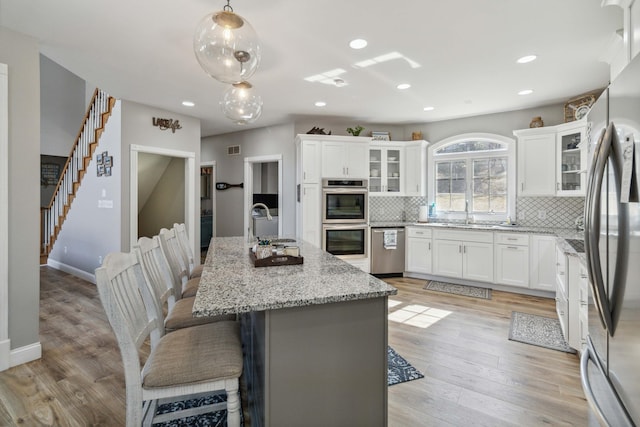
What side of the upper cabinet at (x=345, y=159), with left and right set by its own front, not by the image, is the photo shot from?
front

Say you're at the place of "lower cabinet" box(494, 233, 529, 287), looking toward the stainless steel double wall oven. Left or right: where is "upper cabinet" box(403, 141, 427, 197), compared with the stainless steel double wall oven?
right

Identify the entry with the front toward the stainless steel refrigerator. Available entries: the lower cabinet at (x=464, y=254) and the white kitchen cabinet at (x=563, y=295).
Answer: the lower cabinet

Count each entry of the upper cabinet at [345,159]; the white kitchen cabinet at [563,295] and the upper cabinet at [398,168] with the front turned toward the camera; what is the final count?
2

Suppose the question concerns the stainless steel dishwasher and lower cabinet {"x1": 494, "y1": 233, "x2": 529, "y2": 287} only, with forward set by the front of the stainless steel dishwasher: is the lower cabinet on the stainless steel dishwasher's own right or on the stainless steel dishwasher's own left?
on the stainless steel dishwasher's own left

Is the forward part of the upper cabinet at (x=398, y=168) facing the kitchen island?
yes

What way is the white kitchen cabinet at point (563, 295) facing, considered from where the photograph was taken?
facing to the left of the viewer

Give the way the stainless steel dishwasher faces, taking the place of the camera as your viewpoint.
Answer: facing the viewer

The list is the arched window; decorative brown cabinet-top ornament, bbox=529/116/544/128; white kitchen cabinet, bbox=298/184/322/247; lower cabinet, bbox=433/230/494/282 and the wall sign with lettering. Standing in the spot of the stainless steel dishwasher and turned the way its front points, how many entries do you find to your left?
3

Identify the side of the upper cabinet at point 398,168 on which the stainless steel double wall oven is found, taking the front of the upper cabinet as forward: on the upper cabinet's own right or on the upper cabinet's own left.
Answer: on the upper cabinet's own right

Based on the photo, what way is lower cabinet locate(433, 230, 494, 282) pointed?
toward the camera

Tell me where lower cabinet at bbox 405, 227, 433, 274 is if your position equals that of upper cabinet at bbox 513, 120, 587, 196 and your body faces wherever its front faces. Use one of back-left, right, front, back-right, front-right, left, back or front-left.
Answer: front-right

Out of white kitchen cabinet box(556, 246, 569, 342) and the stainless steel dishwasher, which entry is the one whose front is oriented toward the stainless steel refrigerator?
the stainless steel dishwasher
